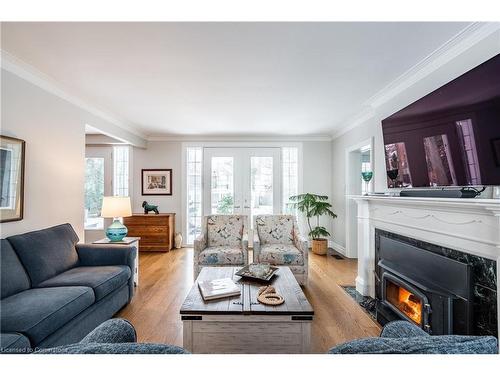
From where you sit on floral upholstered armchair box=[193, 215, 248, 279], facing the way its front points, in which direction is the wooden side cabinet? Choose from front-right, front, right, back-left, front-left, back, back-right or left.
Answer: back-right

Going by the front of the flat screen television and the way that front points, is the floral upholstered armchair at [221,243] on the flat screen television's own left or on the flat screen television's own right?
on the flat screen television's own right

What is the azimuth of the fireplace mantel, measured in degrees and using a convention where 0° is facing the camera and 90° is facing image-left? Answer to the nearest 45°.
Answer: approximately 45°

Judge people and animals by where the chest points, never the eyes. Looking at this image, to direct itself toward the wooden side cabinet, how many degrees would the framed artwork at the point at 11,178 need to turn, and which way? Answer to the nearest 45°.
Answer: approximately 90° to its left

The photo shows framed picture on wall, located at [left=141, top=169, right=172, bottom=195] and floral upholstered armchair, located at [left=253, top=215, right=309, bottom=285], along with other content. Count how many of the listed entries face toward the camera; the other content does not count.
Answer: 2

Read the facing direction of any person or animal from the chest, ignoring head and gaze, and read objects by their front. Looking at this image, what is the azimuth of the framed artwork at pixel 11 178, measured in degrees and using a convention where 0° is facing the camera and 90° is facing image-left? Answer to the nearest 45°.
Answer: approximately 315°

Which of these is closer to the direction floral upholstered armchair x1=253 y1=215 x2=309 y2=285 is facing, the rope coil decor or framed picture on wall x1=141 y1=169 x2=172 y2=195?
the rope coil decor

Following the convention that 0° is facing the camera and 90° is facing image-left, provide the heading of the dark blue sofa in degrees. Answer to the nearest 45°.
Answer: approximately 315°

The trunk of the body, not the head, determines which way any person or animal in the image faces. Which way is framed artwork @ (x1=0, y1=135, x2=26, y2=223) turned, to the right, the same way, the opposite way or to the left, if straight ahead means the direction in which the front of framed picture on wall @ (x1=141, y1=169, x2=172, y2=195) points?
to the left

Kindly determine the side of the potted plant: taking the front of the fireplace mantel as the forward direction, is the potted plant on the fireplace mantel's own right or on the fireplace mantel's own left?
on the fireplace mantel's own right

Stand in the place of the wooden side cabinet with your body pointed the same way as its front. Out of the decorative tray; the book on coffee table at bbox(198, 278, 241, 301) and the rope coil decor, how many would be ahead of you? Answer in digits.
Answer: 3
